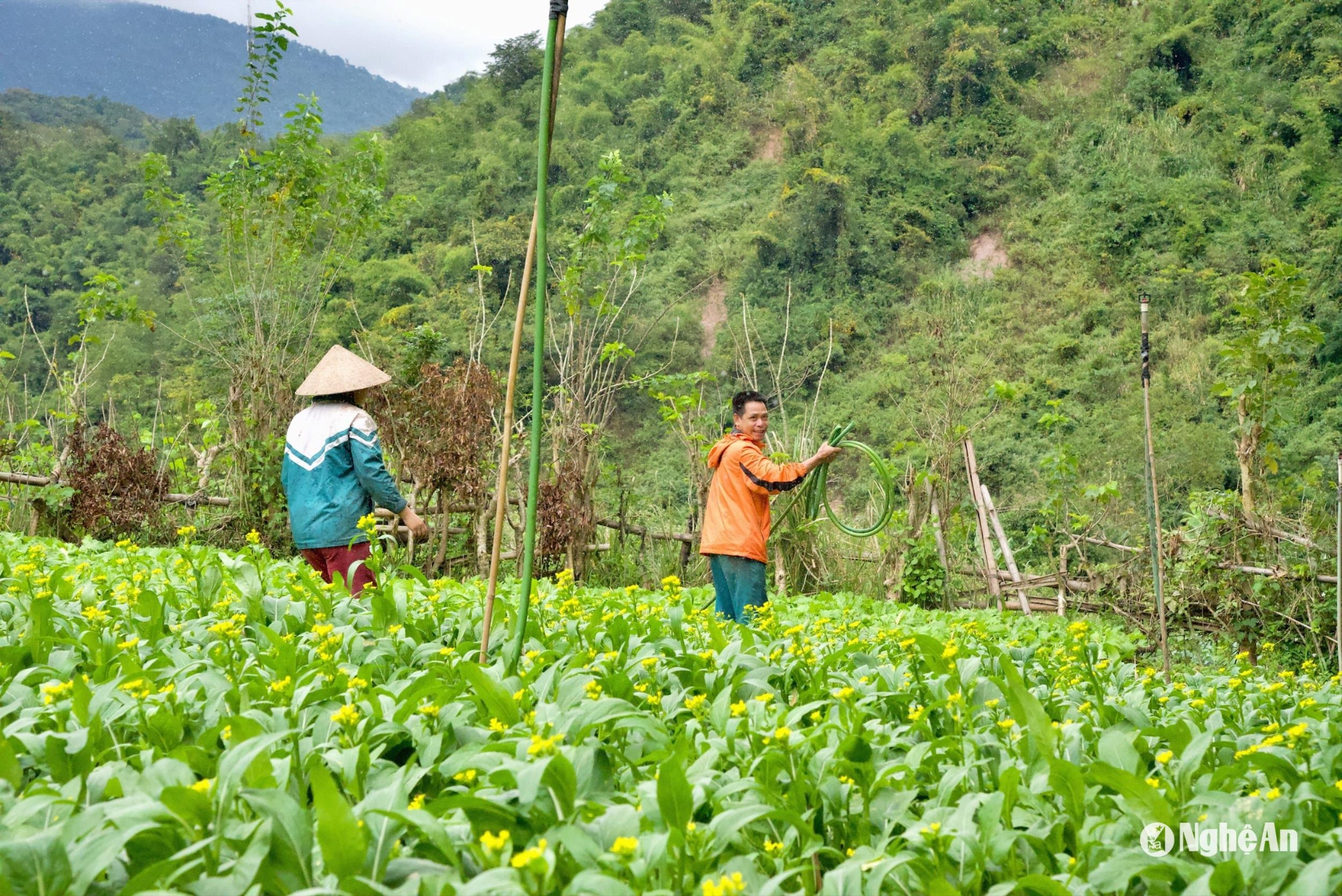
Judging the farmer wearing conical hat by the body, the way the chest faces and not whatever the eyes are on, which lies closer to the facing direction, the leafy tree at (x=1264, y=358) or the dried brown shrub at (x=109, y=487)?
the leafy tree

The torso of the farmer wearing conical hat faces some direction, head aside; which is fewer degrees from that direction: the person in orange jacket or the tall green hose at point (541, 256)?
the person in orange jacket

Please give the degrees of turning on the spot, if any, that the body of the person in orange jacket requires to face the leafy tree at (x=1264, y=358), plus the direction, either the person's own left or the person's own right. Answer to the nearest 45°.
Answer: approximately 45° to the person's own left

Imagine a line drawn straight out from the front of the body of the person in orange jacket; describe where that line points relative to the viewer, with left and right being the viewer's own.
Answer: facing to the right of the viewer

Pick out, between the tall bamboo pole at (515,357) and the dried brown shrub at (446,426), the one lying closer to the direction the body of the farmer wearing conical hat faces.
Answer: the dried brown shrub

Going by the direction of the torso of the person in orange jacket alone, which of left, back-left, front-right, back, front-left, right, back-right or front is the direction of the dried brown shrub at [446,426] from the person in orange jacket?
back-left

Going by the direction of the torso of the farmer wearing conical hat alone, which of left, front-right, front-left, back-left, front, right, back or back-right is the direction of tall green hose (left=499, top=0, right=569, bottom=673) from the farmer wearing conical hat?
back-right

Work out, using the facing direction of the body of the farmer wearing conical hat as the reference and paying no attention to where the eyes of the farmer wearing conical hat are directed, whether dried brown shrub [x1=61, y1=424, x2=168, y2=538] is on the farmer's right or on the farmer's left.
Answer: on the farmer's left

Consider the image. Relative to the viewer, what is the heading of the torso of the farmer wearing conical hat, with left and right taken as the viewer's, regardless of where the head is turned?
facing away from the viewer and to the right of the viewer

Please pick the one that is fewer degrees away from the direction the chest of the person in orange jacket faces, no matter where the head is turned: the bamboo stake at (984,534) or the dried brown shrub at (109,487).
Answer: the bamboo stake
